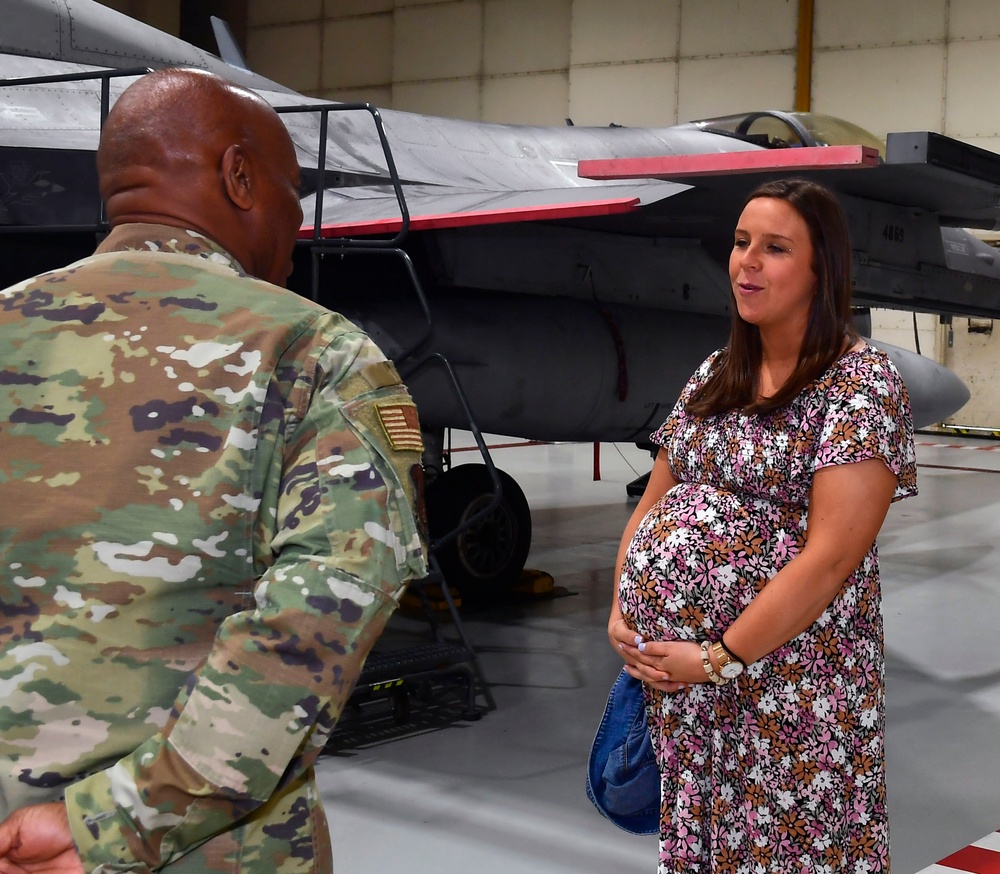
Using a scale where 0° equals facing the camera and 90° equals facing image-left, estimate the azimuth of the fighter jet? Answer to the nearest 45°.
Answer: approximately 225°

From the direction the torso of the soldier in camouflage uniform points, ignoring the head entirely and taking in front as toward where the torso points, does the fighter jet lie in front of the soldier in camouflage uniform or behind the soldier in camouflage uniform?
in front

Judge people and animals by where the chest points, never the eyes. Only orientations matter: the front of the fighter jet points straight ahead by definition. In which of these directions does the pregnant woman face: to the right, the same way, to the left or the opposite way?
the opposite way

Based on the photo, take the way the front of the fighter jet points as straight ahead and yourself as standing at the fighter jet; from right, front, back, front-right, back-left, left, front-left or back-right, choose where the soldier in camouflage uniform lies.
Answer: back-right

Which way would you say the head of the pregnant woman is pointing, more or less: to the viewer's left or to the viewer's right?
to the viewer's left

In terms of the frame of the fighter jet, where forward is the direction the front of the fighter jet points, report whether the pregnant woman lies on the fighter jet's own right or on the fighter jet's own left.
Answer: on the fighter jet's own right

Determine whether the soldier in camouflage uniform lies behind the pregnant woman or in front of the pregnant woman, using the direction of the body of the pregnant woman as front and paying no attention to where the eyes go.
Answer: in front

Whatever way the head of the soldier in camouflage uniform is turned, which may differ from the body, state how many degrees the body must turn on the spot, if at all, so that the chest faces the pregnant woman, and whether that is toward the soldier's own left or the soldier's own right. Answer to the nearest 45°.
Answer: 0° — they already face them

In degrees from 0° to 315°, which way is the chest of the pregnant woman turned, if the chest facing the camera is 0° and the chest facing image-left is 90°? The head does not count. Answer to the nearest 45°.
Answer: approximately 45°

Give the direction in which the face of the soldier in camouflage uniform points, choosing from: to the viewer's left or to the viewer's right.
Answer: to the viewer's right

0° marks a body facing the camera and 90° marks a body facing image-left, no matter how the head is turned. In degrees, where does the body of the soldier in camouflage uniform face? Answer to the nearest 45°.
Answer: approximately 225°
